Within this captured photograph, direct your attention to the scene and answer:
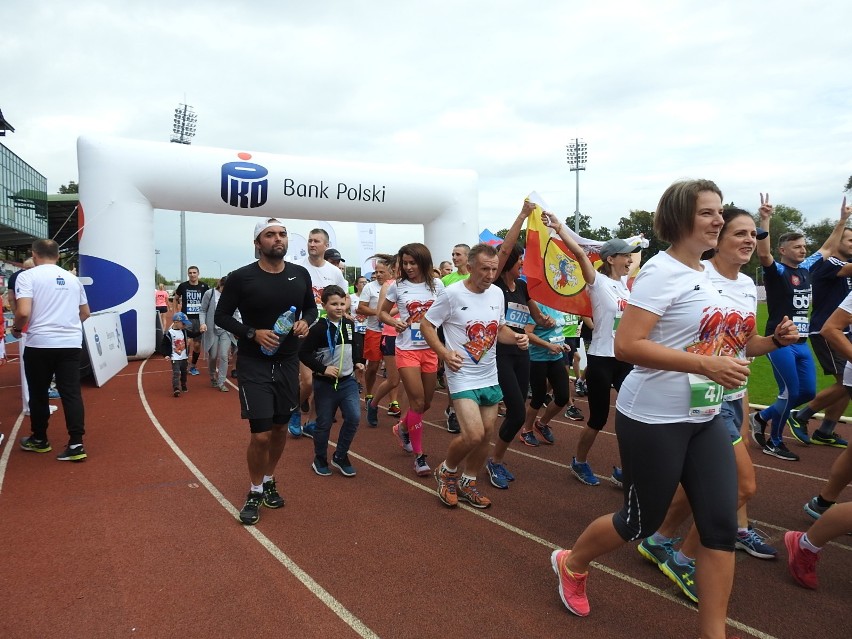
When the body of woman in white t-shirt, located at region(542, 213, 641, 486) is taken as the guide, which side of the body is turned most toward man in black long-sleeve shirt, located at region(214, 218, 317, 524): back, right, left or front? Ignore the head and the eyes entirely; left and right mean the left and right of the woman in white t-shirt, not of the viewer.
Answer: right

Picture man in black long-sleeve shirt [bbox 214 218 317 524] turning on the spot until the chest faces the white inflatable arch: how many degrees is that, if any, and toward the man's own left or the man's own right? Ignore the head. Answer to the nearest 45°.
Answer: approximately 180°

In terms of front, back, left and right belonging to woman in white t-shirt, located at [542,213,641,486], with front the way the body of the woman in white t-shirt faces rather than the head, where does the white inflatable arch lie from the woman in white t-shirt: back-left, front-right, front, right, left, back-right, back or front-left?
back

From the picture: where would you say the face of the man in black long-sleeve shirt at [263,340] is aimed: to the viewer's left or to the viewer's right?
to the viewer's right

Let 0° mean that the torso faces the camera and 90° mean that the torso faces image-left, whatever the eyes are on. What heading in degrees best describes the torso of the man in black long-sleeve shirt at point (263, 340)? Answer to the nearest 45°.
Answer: approximately 0°

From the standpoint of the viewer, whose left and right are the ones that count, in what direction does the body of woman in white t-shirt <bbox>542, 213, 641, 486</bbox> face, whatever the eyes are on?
facing the viewer and to the right of the viewer

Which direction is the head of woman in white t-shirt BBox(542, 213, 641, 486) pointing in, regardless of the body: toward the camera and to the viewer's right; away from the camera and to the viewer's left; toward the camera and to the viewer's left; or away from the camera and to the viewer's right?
toward the camera and to the viewer's right

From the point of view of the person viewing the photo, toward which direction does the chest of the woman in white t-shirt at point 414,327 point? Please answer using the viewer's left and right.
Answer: facing the viewer

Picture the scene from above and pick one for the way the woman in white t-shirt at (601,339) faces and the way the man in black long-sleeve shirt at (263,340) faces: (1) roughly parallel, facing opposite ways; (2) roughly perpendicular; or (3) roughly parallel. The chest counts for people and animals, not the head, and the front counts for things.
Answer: roughly parallel

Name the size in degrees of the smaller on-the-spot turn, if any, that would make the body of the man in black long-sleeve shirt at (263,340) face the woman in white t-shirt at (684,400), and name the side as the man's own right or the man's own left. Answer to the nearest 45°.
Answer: approximately 45° to the man's own left

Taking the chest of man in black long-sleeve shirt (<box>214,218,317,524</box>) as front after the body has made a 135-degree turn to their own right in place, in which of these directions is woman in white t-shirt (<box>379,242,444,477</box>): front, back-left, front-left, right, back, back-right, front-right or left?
right
